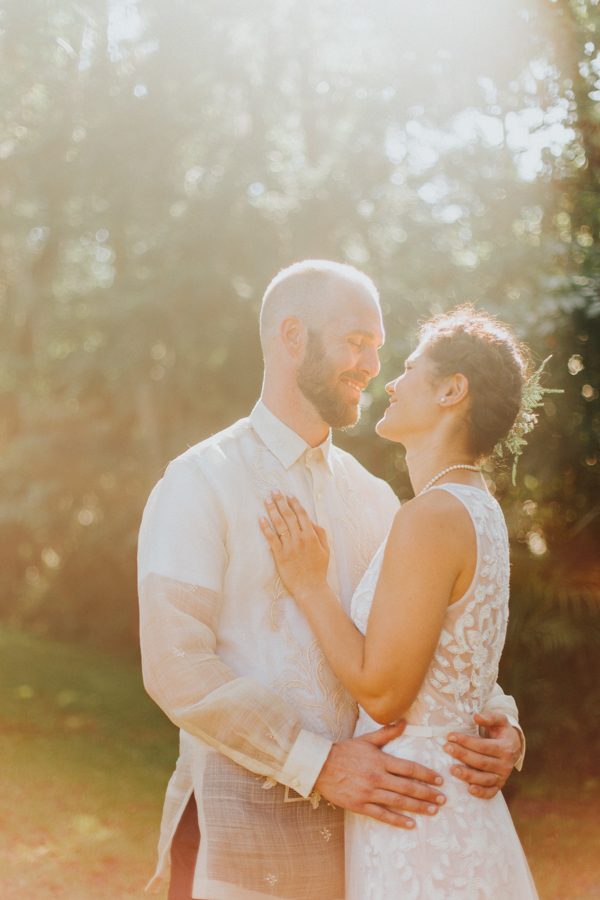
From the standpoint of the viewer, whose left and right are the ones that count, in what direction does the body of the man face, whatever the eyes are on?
facing the viewer and to the right of the viewer

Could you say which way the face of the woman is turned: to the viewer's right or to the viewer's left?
to the viewer's left

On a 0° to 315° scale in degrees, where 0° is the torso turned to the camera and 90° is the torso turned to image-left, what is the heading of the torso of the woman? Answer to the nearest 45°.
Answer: approximately 90°
